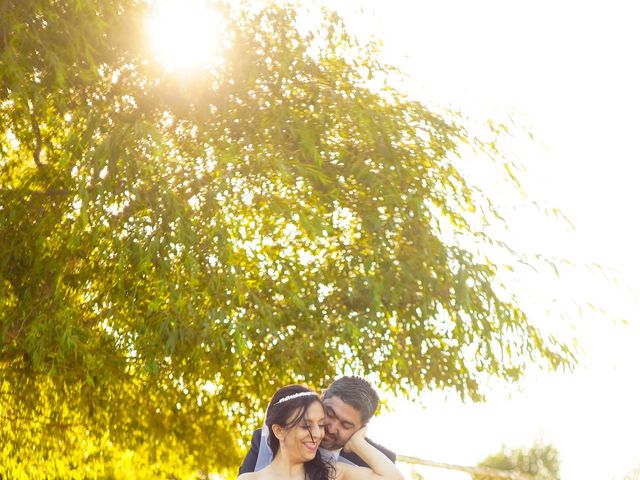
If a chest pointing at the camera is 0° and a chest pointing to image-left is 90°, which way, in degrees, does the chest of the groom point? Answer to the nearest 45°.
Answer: approximately 45°

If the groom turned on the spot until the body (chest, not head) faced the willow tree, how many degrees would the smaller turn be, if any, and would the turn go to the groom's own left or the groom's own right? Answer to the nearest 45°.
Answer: approximately 135° to the groom's own right

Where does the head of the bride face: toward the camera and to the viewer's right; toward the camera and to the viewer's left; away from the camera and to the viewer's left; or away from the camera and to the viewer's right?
toward the camera and to the viewer's right
